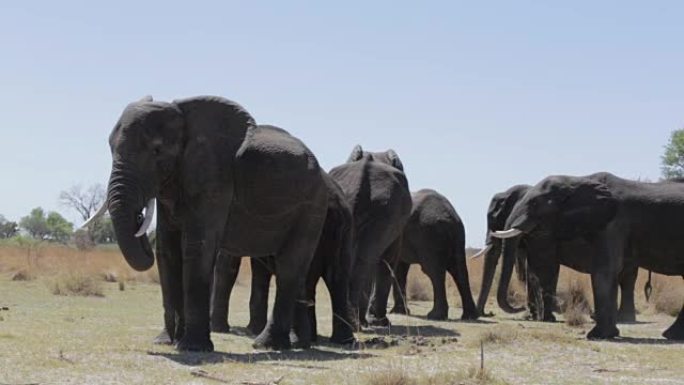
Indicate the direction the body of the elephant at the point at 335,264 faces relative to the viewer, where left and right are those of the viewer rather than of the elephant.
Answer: facing to the left of the viewer

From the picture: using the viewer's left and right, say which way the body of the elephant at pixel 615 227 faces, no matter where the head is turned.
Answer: facing to the left of the viewer

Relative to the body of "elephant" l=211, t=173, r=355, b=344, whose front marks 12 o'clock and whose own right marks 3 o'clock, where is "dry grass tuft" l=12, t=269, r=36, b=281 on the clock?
The dry grass tuft is roughly at 2 o'clock from the elephant.

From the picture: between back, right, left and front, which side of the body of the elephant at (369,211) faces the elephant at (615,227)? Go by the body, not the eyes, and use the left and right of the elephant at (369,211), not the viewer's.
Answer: right

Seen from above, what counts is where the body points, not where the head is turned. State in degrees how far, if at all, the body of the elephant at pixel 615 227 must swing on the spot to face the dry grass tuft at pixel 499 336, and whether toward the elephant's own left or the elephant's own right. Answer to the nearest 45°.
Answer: approximately 45° to the elephant's own left

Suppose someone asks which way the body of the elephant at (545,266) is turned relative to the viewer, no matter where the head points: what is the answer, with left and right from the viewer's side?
facing to the left of the viewer

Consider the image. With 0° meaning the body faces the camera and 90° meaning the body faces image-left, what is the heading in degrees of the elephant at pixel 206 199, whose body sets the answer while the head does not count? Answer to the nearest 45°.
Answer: approximately 45°

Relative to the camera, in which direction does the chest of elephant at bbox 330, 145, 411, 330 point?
away from the camera
